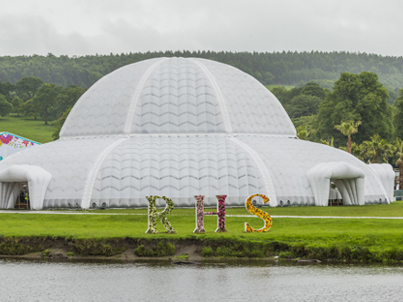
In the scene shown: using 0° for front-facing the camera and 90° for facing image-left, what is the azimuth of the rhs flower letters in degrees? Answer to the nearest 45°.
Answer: approximately 0°

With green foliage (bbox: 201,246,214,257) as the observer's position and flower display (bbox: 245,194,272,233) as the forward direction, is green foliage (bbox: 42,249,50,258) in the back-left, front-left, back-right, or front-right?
back-left

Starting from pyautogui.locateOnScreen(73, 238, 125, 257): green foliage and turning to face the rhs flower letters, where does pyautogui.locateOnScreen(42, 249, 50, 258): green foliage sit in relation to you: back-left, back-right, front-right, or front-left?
back-left

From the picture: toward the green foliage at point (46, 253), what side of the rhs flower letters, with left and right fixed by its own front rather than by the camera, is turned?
right

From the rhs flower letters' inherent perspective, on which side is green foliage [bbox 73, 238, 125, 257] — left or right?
on its right

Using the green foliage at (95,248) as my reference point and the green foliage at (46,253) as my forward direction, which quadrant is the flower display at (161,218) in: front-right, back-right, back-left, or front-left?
back-right
